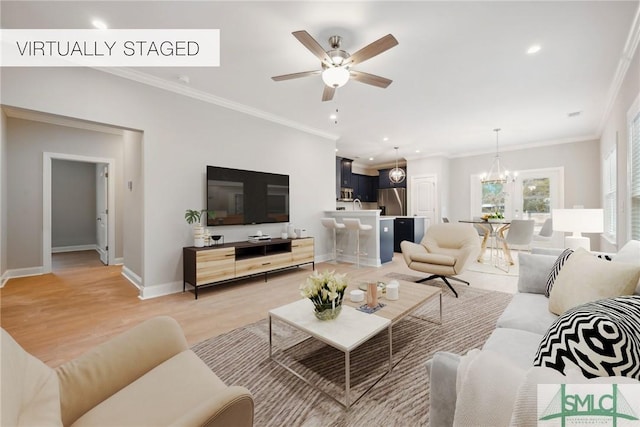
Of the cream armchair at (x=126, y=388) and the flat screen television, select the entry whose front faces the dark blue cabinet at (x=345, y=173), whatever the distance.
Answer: the cream armchair

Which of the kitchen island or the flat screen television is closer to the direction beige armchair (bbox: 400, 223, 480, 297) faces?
the flat screen television

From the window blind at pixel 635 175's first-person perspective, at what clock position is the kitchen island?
The kitchen island is roughly at 12 o'clock from the window blind.

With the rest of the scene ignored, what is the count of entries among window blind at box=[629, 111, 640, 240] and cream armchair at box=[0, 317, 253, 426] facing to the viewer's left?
1

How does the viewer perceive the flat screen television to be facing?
facing the viewer and to the right of the viewer

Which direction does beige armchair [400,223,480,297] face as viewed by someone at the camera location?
facing the viewer and to the left of the viewer

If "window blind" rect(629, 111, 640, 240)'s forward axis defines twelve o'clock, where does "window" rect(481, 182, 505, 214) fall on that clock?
The window is roughly at 2 o'clock from the window blind.

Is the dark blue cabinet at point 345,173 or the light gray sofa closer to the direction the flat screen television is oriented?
the light gray sofa

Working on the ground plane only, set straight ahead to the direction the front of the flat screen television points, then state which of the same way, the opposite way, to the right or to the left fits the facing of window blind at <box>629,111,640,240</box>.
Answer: the opposite way

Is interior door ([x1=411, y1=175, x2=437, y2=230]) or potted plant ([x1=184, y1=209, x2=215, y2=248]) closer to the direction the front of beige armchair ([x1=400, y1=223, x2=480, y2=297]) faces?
the potted plant

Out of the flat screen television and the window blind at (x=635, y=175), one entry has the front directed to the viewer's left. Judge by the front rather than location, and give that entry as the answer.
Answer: the window blind

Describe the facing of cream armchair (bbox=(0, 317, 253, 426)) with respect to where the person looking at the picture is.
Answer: facing away from the viewer and to the right of the viewer

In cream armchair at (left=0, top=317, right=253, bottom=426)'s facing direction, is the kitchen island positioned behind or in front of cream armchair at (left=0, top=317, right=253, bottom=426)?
in front

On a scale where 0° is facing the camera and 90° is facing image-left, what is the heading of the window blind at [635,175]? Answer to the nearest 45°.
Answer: approximately 90°

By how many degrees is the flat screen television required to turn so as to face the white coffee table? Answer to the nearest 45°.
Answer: approximately 45° to its right
